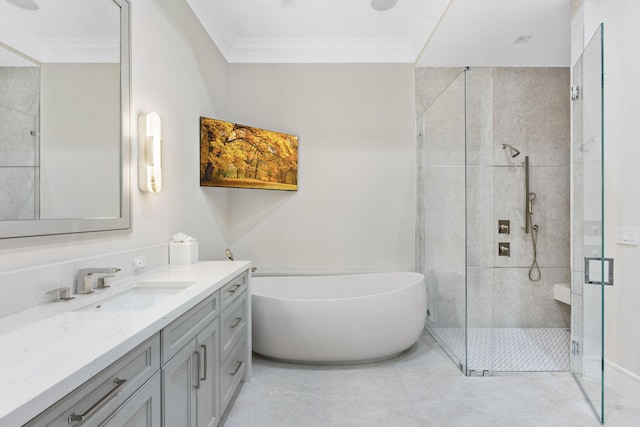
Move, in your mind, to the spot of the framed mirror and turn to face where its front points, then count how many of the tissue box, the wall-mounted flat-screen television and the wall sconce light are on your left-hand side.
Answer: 3

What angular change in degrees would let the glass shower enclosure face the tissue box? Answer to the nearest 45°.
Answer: approximately 45° to its right

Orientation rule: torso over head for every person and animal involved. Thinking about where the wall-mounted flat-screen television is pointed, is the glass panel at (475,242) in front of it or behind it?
in front

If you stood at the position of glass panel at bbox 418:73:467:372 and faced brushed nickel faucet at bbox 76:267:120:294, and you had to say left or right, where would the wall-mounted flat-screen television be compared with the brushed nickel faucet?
right

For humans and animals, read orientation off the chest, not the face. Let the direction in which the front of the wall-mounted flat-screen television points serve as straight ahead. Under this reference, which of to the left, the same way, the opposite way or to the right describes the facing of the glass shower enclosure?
to the right

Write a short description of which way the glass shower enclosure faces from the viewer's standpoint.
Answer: facing the viewer

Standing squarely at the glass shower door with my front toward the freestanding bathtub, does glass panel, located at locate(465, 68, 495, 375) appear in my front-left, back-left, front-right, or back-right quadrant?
front-right

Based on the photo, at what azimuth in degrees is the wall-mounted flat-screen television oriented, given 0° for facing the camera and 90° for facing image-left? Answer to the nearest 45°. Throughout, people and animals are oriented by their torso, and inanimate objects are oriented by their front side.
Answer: approximately 315°

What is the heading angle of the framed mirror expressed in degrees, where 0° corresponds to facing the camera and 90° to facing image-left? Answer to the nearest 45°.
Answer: approximately 315°

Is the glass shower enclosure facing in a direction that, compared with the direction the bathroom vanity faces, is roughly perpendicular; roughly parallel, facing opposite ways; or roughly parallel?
roughly perpendicular
